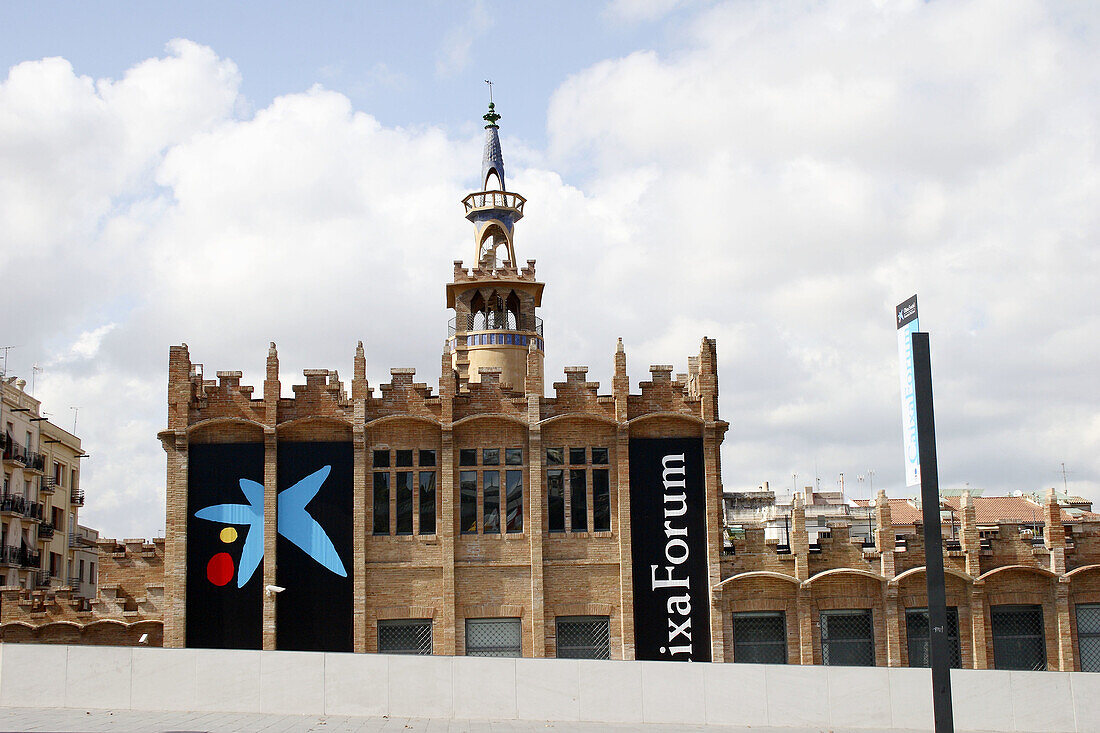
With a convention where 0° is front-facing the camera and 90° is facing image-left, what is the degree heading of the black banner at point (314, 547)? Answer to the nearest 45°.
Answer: approximately 0°

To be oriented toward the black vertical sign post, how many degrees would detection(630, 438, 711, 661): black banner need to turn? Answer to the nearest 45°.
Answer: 0° — it already faces it

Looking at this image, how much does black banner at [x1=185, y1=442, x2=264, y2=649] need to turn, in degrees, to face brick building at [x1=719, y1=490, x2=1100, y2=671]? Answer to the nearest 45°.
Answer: approximately 90° to its left

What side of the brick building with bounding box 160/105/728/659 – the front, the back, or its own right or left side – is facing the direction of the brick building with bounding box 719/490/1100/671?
left

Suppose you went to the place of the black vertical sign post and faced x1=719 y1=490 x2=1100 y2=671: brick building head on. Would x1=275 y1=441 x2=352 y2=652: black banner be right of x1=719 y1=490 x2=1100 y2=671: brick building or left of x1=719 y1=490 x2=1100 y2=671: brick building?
left

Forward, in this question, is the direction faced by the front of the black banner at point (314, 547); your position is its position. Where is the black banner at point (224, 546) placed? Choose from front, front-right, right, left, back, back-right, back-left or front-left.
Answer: right
